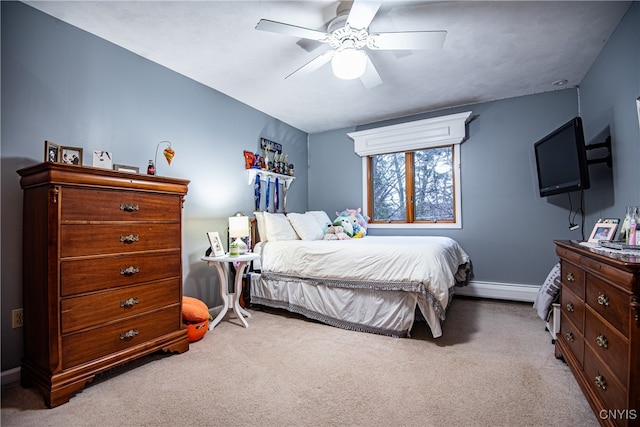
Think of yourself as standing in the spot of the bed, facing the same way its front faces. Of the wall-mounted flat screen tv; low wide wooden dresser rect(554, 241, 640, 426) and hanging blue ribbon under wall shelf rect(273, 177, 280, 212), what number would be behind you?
1

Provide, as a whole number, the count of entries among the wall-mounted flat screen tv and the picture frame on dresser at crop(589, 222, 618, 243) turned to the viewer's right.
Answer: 0

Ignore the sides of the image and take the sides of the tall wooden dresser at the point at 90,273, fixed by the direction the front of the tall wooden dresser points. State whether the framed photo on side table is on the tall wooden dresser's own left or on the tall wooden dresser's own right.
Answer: on the tall wooden dresser's own left

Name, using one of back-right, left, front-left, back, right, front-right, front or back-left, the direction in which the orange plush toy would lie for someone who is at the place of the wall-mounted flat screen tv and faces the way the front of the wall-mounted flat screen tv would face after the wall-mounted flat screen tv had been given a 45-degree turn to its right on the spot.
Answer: front-left

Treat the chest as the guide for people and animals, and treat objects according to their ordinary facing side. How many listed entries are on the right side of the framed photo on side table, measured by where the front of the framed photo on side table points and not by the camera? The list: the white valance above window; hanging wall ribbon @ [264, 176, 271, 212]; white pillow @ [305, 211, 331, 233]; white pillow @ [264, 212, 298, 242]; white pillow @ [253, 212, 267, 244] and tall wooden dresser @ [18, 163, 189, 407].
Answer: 1

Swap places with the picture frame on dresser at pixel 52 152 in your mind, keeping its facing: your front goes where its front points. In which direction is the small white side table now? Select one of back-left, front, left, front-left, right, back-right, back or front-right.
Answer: front-left

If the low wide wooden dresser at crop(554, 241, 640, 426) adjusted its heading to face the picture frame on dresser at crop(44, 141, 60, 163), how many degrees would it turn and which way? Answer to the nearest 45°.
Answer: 0° — it already faces it

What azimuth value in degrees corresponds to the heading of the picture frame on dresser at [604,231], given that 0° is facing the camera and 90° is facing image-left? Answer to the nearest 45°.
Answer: approximately 45°

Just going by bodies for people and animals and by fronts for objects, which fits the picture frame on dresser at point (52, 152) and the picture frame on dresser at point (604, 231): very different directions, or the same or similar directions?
very different directions

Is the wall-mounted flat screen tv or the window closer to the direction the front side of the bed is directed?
the wall-mounted flat screen tv

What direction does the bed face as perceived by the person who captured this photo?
facing the viewer and to the right of the viewer

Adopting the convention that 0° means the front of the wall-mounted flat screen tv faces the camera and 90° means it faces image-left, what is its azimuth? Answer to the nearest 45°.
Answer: approximately 45°

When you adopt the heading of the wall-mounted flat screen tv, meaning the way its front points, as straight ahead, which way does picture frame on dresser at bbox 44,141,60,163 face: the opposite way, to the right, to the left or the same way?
the opposite way
